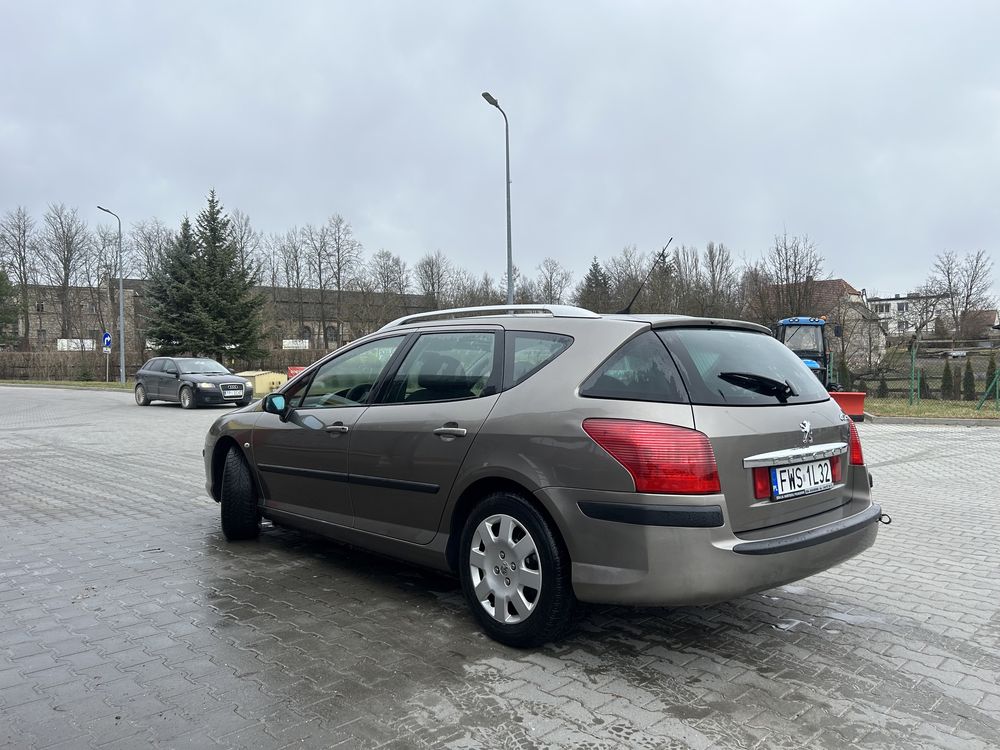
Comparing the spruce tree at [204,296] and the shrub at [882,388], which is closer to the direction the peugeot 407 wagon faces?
the spruce tree

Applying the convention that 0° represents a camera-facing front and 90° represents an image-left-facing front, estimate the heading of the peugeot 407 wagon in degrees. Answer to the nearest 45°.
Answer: approximately 135°

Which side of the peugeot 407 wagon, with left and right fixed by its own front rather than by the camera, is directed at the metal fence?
right

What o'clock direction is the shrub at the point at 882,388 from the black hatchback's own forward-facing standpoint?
The shrub is roughly at 11 o'clock from the black hatchback.

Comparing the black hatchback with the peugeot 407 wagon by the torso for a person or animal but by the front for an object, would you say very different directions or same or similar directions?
very different directions

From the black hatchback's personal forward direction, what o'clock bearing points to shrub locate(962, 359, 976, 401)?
The shrub is roughly at 11 o'clock from the black hatchback.

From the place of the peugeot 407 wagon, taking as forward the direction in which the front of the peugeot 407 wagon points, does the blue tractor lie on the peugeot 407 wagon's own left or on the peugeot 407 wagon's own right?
on the peugeot 407 wagon's own right

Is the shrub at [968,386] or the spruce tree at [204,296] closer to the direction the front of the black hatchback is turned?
the shrub

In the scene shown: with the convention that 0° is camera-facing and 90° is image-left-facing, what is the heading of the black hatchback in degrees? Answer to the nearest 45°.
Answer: approximately 315°
